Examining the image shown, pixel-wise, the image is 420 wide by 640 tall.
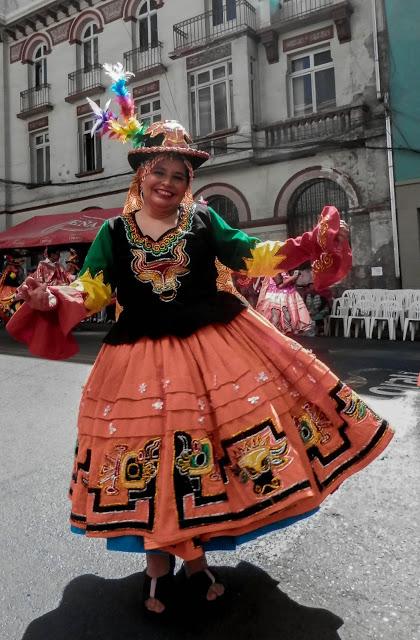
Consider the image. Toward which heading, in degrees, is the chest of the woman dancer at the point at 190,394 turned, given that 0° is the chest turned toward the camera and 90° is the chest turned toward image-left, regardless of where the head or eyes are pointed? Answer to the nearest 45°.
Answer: approximately 0°

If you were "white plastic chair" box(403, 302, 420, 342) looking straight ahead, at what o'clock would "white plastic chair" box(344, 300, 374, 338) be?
"white plastic chair" box(344, 300, 374, 338) is roughly at 2 o'clock from "white plastic chair" box(403, 302, 420, 342).

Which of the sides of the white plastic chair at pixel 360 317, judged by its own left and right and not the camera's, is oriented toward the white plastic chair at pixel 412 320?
left

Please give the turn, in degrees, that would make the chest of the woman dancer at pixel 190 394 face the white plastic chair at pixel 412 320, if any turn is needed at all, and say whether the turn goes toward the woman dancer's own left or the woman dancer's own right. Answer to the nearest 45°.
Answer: approximately 135° to the woman dancer's own left

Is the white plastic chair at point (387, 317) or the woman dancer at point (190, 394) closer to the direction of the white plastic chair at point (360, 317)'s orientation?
the woman dancer

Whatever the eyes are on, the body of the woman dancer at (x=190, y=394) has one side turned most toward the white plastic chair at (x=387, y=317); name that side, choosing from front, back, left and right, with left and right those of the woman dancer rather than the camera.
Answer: back
